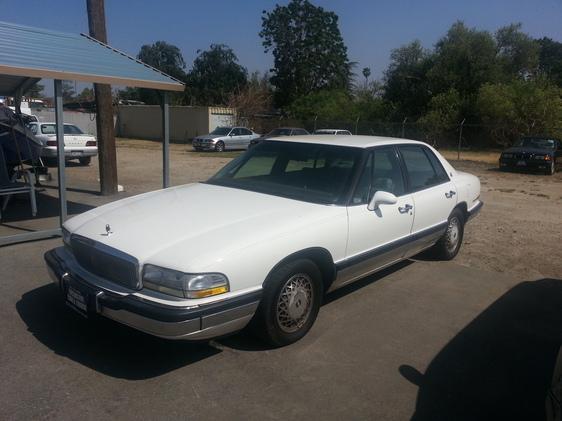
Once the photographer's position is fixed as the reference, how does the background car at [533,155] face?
facing the viewer and to the left of the viewer

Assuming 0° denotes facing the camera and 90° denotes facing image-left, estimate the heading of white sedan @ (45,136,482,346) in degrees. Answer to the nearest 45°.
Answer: approximately 45°

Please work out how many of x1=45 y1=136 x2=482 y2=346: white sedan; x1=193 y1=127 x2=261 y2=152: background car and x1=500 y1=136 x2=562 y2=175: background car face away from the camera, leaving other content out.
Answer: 0

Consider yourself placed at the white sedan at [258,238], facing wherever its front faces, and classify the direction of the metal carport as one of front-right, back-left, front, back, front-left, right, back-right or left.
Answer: right

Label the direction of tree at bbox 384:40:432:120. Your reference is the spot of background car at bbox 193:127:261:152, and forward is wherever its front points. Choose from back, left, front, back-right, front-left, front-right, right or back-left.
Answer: back

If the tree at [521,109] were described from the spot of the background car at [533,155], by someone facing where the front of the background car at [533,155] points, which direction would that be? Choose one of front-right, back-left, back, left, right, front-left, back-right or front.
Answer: back-right

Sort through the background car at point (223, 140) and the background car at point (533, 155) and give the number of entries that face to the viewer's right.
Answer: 0

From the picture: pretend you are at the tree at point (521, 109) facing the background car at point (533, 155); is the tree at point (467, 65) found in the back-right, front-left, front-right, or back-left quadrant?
back-right

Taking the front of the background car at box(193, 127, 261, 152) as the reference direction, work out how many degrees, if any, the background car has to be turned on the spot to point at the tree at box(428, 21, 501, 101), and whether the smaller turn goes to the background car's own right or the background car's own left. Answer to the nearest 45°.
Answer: approximately 180°

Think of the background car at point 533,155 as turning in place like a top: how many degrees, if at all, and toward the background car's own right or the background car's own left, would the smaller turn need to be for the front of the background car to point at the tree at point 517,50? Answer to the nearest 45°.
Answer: approximately 135° to the background car's own right

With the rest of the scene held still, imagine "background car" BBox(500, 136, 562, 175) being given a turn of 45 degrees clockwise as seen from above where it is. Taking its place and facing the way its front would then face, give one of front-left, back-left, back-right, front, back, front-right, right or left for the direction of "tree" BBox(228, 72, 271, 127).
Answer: front-right
